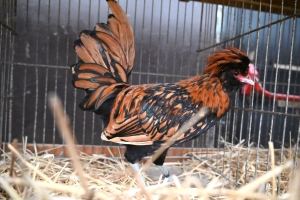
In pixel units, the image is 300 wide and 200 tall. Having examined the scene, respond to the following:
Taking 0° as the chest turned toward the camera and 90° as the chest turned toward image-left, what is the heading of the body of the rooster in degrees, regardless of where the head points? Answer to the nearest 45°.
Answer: approximately 270°
